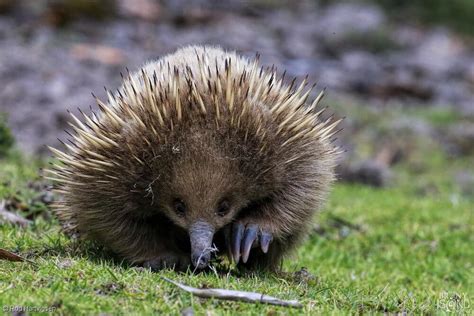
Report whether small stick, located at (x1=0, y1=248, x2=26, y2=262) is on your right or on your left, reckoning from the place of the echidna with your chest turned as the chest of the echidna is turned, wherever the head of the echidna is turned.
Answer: on your right

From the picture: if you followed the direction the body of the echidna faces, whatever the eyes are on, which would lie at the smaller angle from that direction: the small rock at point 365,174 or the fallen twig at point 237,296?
the fallen twig

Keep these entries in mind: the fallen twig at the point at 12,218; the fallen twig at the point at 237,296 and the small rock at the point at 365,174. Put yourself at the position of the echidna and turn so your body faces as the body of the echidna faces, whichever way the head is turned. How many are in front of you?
1

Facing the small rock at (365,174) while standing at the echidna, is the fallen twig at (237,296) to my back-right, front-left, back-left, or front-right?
back-right

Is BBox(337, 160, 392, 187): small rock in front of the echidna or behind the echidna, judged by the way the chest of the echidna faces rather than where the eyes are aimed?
behind

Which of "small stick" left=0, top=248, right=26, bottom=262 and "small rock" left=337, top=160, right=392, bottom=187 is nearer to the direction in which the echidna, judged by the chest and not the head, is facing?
the small stick

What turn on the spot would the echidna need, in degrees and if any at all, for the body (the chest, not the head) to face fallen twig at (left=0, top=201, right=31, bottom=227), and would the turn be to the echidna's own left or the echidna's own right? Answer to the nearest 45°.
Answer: approximately 135° to the echidna's own right

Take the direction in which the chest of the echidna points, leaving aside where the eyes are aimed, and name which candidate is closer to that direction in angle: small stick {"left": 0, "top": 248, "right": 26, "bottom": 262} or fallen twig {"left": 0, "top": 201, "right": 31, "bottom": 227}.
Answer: the small stick

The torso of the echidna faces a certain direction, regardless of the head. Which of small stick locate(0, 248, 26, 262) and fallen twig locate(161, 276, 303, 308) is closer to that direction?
the fallen twig

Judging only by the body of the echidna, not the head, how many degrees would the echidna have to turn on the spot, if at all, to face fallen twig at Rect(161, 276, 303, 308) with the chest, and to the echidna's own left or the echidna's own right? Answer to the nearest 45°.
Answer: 0° — it already faces it

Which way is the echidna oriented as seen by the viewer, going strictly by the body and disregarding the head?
toward the camera
